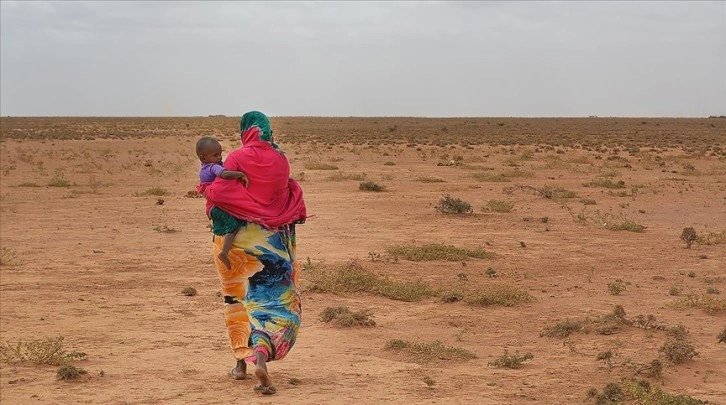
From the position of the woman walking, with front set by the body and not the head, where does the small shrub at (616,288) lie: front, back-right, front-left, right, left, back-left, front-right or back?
front-right

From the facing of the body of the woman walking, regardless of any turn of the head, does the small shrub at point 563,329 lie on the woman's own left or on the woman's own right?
on the woman's own right

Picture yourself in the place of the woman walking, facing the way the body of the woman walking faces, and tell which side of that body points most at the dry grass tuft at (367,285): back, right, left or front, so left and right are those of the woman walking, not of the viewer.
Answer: front

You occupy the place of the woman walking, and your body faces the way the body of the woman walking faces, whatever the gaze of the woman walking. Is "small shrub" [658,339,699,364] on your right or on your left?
on your right

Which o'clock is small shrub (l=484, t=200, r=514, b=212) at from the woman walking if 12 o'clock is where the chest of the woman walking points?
The small shrub is roughly at 1 o'clock from the woman walking.

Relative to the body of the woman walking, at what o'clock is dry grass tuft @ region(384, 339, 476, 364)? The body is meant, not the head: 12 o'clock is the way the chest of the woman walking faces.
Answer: The dry grass tuft is roughly at 2 o'clock from the woman walking.

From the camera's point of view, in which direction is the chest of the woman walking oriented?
away from the camera

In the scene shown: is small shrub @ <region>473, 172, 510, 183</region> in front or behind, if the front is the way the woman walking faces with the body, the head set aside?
in front

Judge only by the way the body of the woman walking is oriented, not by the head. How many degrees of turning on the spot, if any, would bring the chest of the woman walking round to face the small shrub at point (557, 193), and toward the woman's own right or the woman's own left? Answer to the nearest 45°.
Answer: approximately 45° to the woman's own right

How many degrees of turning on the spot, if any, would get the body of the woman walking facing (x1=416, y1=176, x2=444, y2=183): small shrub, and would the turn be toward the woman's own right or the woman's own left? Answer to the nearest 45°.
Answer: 0° — they already face it

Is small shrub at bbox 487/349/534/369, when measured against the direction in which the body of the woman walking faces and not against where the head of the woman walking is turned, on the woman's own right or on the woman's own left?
on the woman's own right

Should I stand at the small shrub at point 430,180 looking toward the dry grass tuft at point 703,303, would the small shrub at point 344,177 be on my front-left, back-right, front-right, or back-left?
back-right

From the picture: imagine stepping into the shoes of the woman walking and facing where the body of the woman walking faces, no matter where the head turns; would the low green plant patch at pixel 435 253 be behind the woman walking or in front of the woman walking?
in front

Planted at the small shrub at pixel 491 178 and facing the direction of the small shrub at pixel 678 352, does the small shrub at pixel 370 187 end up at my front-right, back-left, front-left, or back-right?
front-right

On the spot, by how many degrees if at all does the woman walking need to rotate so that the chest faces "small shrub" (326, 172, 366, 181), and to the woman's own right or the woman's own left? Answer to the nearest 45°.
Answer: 0° — they already face it

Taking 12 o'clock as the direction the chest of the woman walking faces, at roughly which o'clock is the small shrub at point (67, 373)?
The small shrub is roughly at 10 o'clock from the woman walking.

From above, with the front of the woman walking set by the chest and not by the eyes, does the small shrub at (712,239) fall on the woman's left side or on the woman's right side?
on the woman's right side

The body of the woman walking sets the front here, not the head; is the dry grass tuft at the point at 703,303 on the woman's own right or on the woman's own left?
on the woman's own right

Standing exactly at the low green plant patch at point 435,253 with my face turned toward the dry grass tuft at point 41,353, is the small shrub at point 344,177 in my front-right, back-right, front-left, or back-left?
back-right
